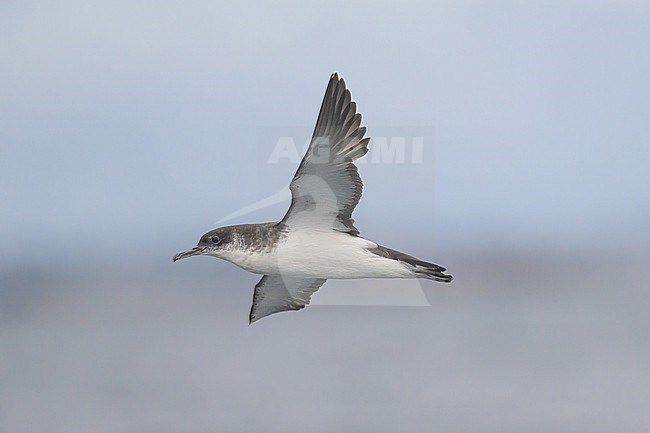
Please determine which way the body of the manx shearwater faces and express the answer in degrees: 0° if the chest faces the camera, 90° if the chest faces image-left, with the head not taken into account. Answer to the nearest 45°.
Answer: approximately 90°
